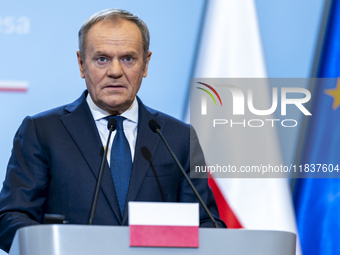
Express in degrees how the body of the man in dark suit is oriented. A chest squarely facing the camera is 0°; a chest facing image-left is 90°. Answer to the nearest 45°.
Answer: approximately 0°

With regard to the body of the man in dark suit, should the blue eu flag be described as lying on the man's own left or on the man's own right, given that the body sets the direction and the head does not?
on the man's own left

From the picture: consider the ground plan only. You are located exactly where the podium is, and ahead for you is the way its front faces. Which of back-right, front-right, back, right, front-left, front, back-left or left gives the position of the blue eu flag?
back-left

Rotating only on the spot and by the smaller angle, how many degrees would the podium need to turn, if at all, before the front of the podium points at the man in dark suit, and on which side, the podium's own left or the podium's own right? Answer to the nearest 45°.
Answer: approximately 180°

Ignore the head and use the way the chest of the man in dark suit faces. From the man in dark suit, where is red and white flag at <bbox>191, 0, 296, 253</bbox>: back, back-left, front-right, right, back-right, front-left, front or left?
back-left

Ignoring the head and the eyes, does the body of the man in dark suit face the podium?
yes

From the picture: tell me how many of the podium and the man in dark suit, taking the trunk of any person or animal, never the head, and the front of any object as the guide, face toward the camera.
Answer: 2

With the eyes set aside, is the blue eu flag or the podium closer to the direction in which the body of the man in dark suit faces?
the podium
